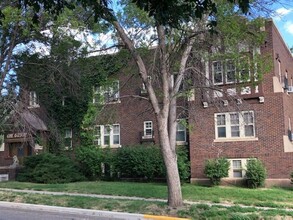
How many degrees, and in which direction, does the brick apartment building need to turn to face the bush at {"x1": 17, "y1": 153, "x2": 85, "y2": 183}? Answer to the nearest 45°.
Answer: approximately 90° to its right

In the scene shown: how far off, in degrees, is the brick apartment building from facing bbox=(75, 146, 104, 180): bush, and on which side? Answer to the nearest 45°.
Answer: approximately 90° to its right

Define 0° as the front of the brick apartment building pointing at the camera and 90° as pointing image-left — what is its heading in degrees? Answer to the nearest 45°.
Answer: approximately 0°
